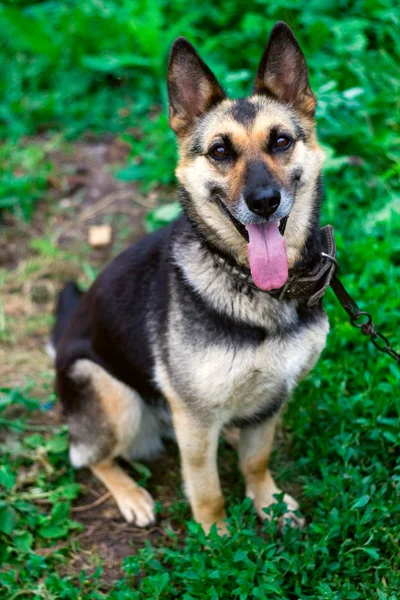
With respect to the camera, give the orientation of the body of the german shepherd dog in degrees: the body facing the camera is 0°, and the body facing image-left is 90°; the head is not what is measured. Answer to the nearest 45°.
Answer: approximately 315°
